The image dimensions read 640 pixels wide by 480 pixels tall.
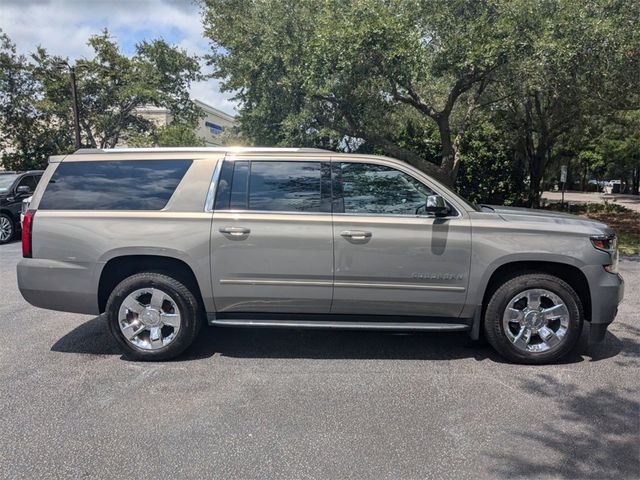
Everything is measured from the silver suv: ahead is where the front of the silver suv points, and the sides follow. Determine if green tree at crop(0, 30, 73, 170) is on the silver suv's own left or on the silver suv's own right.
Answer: on the silver suv's own left

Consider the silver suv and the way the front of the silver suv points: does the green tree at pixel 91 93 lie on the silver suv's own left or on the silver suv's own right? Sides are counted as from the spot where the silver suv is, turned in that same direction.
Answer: on the silver suv's own left

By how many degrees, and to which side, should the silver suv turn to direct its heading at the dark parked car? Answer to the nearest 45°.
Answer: approximately 135° to its left

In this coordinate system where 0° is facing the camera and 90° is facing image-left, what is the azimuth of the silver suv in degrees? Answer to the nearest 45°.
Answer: approximately 270°

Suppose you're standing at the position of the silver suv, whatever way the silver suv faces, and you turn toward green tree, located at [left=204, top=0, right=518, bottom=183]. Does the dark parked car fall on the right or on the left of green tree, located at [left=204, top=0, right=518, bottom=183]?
left

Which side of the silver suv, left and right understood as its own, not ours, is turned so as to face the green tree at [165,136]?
left
